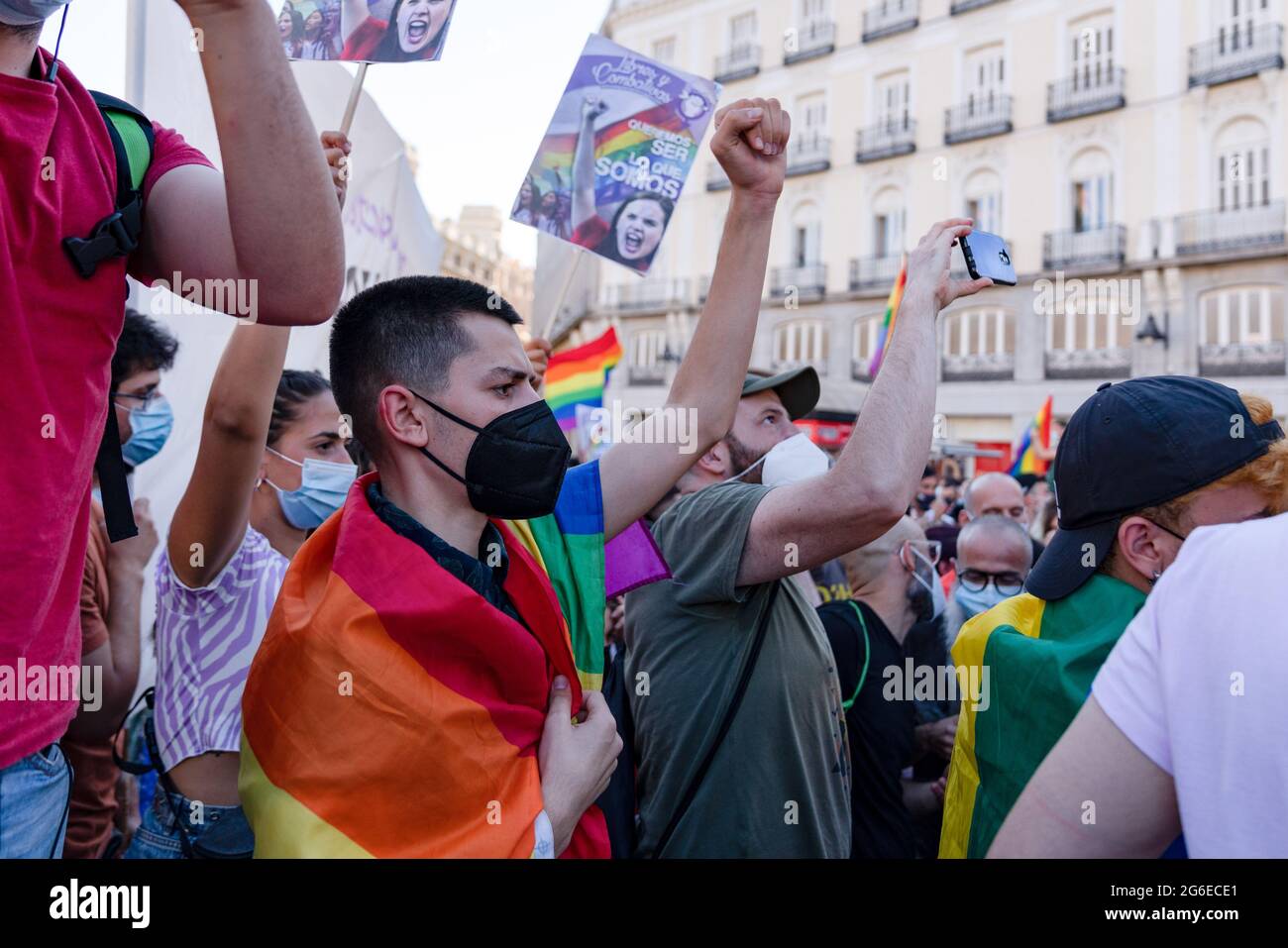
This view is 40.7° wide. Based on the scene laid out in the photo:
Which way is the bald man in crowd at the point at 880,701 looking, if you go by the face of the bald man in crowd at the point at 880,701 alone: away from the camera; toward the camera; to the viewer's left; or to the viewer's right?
to the viewer's right

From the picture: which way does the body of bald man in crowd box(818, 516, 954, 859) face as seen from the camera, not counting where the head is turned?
to the viewer's right

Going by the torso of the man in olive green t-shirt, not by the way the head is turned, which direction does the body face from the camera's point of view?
to the viewer's right

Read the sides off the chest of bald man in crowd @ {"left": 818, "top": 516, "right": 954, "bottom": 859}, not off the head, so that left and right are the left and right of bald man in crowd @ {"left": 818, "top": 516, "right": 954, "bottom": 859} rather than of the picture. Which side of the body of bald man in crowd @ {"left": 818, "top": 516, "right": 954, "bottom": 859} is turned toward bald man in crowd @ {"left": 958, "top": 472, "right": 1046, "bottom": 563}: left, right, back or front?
left

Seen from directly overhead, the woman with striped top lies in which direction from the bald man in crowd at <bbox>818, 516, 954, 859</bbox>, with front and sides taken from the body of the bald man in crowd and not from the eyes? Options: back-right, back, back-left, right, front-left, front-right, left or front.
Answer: back-right

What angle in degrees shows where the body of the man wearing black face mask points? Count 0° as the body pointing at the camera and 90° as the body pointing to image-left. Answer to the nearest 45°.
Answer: approximately 315°

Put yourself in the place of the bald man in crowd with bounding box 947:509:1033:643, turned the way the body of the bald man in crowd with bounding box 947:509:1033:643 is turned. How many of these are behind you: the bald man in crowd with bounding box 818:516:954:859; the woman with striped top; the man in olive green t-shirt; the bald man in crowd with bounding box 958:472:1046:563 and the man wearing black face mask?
1

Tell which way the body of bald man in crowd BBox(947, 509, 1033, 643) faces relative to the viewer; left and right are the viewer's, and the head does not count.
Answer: facing the viewer
